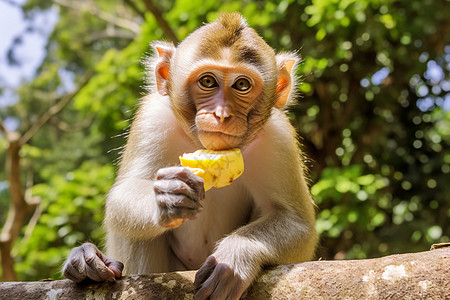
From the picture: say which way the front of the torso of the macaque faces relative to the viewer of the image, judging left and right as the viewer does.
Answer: facing the viewer
